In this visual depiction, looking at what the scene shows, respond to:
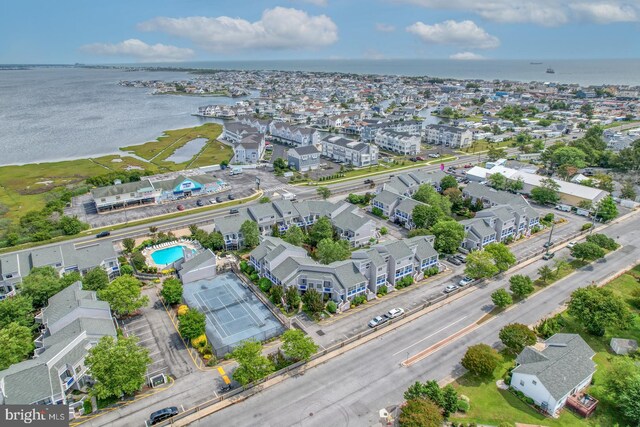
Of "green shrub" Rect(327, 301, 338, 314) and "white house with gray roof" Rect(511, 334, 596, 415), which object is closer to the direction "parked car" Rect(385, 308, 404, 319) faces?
the white house with gray roof

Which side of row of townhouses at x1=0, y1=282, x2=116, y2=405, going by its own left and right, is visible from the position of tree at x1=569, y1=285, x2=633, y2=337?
front

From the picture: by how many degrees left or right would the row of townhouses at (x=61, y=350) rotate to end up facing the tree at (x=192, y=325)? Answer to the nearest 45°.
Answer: approximately 45° to its left

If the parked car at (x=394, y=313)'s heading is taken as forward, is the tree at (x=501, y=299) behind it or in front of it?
in front

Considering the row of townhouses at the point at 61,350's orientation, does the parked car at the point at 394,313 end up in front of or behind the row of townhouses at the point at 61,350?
in front

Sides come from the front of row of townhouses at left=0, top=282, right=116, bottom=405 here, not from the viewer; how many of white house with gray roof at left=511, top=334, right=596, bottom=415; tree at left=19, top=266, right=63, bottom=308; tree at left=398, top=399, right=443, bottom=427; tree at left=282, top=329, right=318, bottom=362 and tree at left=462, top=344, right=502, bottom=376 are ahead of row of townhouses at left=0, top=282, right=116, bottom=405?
4

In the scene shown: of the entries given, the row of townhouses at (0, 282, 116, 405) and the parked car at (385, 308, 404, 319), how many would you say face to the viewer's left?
0

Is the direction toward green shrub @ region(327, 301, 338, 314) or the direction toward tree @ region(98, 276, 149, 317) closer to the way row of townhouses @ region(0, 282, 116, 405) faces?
the green shrub

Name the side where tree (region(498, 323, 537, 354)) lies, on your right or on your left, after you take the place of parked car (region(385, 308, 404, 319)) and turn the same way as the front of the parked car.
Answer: on your right

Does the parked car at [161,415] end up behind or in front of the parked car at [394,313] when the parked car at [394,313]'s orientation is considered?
behind

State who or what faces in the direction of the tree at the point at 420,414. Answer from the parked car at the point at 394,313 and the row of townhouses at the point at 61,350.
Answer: the row of townhouses

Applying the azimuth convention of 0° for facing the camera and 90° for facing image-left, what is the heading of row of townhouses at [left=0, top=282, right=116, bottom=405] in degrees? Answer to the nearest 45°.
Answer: approximately 315°

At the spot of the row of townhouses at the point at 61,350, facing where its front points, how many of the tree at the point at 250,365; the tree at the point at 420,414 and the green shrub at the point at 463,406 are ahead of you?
3

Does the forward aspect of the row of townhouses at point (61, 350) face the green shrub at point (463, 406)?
yes
